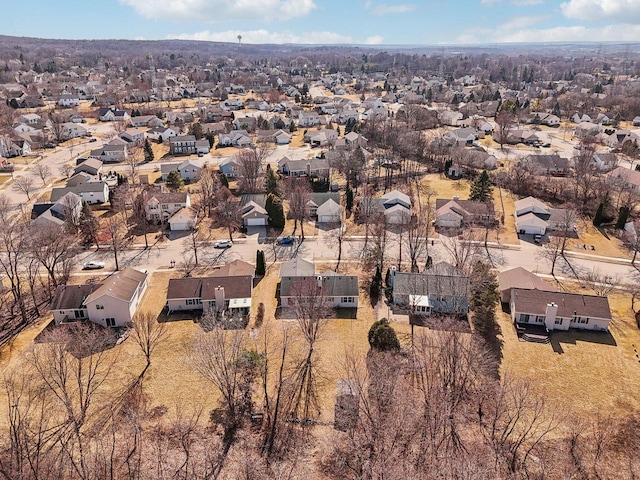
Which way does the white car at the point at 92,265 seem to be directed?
to the viewer's right

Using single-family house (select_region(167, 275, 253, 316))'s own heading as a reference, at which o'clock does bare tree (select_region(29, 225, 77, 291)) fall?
The bare tree is roughly at 10 o'clock from the single-family house.

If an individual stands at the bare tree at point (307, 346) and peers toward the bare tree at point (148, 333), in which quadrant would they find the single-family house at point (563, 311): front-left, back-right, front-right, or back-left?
back-right

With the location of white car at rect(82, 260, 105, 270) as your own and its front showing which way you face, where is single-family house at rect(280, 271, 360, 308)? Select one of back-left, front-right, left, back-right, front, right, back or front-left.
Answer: front-right

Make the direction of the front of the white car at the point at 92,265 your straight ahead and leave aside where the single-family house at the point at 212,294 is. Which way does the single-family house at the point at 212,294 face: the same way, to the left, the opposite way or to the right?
to the left

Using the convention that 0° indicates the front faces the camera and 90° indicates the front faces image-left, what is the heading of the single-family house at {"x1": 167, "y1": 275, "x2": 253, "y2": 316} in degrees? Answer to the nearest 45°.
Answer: approximately 180°

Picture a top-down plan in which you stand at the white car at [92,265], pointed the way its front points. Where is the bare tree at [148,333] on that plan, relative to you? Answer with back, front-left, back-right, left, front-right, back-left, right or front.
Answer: right

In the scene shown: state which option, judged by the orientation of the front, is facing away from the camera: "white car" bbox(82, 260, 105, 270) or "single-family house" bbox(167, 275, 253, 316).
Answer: the single-family house

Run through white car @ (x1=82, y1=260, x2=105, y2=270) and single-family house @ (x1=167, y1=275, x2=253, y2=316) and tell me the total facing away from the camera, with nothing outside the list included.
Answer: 1

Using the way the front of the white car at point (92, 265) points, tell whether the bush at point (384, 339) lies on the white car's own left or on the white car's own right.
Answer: on the white car's own right

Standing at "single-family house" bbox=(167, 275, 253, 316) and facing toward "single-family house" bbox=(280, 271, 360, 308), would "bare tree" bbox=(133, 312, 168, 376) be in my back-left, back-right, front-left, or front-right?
back-right

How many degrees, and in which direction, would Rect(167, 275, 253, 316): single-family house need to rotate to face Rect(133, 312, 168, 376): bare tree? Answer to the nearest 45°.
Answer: approximately 135° to its left

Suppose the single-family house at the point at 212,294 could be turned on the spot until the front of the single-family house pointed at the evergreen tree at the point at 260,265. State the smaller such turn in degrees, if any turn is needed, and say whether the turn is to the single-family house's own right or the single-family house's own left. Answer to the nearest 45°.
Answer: approximately 45° to the single-family house's own right
